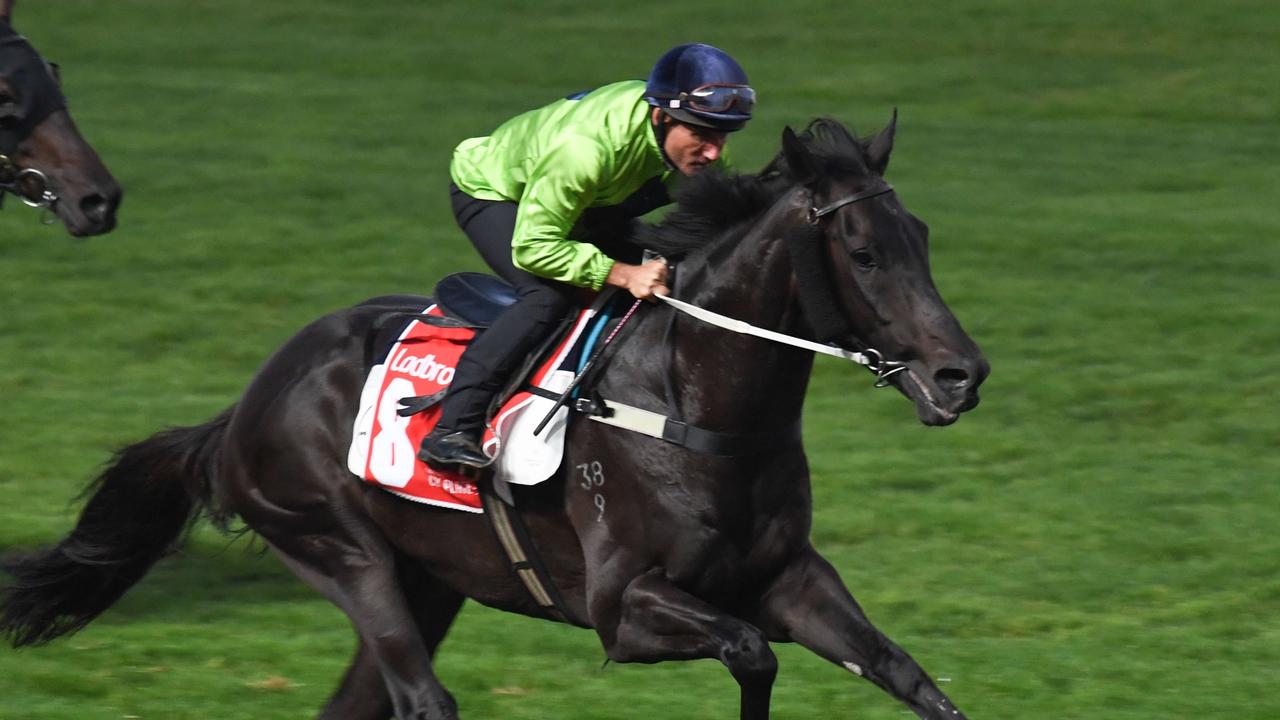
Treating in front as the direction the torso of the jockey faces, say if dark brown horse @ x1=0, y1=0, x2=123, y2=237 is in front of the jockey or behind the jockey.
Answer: behind

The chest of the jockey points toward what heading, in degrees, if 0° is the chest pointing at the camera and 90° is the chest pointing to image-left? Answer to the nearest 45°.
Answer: approximately 270°
